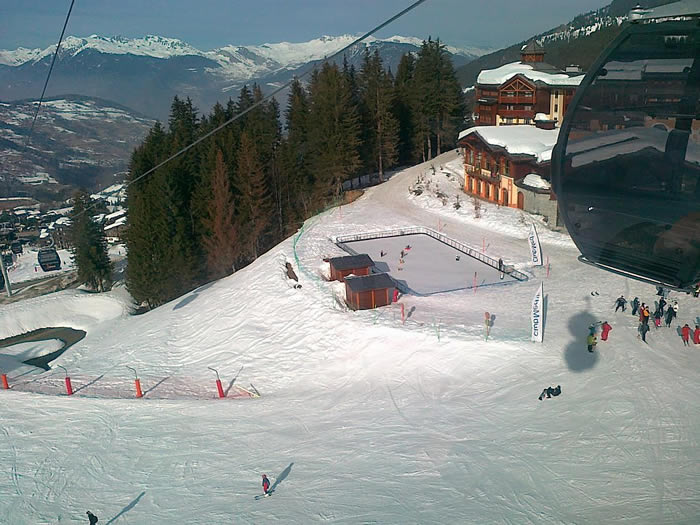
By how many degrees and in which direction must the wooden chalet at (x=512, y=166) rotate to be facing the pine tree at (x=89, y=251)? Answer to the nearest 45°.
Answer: approximately 45° to its right

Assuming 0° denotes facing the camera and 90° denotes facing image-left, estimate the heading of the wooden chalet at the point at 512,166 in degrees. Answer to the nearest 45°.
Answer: approximately 45°

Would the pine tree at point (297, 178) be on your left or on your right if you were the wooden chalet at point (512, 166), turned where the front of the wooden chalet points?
on your right

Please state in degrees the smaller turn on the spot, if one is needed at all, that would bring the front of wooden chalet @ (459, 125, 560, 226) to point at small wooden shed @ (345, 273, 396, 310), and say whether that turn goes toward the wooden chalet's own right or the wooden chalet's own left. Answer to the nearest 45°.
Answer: approximately 45° to the wooden chalet's own left

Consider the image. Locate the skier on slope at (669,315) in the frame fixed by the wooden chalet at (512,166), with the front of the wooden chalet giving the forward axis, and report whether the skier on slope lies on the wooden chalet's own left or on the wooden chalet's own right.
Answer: on the wooden chalet's own left

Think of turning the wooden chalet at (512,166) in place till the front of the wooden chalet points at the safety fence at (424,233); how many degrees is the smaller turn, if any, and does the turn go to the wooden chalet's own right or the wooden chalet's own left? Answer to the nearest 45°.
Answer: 0° — it already faces it

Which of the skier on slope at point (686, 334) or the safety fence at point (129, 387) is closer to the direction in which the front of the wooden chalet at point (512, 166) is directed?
the safety fence

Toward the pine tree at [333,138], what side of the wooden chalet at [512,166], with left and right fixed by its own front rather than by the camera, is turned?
right

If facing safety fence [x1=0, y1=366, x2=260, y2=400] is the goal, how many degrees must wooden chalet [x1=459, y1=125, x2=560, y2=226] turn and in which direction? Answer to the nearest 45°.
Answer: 0° — it already faces it

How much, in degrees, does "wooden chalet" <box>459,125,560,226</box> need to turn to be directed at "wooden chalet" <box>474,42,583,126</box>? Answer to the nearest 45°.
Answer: approximately 135° to its right

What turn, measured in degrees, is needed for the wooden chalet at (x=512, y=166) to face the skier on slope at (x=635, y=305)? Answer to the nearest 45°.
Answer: approximately 45° to its left
